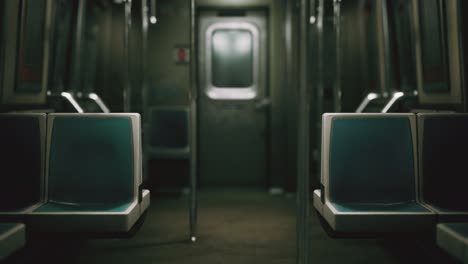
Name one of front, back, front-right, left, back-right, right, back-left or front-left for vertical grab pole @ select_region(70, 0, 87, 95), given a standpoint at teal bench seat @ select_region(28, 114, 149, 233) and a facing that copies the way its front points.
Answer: back

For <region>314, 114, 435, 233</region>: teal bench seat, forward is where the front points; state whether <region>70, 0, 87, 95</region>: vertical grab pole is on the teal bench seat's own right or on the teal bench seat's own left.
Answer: on the teal bench seat's own right

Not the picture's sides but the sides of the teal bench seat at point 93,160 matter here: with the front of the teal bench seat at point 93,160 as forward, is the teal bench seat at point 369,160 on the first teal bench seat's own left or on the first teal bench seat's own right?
on the first teal bench seat's own left

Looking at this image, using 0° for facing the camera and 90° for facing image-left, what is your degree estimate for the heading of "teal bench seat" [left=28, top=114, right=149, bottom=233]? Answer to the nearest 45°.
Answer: approximately 0°

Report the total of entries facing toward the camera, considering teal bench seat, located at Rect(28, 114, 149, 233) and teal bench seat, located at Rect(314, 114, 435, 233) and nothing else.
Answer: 2

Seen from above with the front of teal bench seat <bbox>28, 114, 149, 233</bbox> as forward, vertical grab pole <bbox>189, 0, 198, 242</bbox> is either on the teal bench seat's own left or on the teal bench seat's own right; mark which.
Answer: on the teal bench seat's own left
